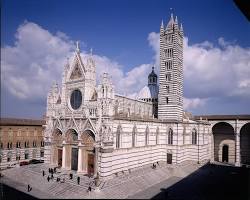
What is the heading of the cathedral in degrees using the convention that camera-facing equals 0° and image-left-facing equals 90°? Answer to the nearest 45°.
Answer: approximately 45°

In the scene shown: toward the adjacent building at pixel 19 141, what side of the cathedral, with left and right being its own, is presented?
right
